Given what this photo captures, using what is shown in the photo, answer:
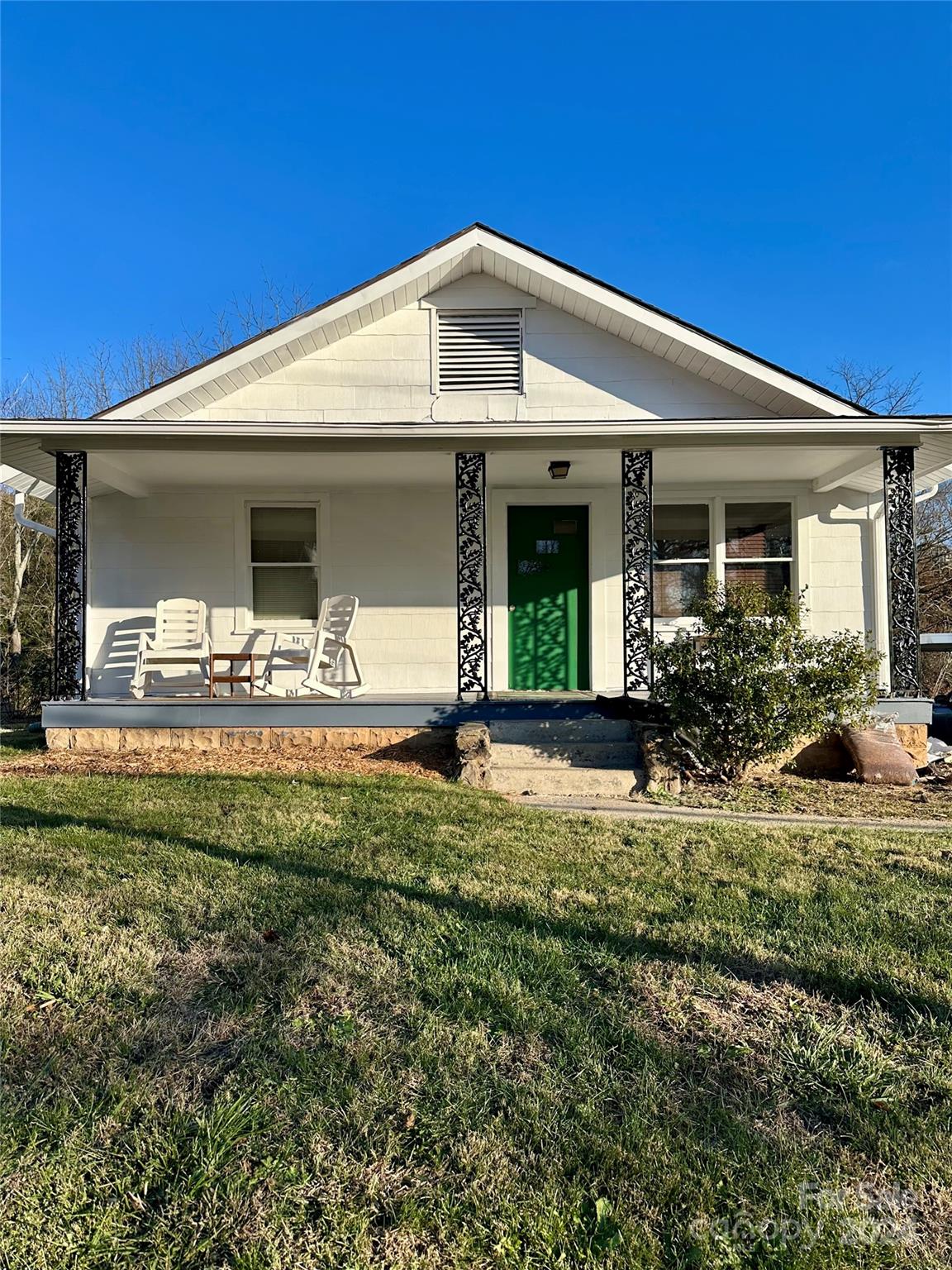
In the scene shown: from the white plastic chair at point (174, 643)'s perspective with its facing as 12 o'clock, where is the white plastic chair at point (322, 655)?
the white plastic chair at point (322, 655) is roughly at 10 o'clock from the white plastic chair at point (174, 643).

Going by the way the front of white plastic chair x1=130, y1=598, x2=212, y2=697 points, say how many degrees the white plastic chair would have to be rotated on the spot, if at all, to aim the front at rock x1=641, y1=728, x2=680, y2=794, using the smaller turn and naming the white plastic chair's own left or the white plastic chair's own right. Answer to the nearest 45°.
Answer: approximately 45° to the white plastic chair's own left

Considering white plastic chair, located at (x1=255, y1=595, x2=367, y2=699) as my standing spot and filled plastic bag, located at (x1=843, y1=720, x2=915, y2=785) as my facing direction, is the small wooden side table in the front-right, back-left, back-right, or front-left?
back-right

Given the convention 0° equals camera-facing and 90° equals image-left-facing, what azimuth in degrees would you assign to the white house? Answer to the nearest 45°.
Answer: approximately 0°

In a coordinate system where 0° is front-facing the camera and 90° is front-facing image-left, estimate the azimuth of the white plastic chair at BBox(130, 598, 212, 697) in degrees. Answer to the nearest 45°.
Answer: approximately 0°

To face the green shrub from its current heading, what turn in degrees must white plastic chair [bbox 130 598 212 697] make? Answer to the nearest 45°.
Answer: approximately 45° to its left
